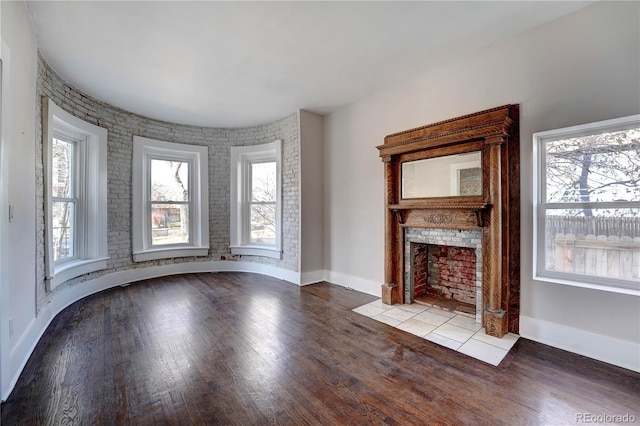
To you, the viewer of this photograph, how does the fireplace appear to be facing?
facing the viewer and to the left of the viewer

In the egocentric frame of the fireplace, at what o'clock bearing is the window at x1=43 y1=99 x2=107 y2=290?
The window is roughly at 1 o'clock from the fireplace.

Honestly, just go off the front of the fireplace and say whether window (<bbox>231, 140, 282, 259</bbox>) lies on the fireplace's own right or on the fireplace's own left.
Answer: on the fireplace's own right

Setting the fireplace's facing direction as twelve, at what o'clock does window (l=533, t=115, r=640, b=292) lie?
The window is roughly at 8 o'clock from the fireplace.

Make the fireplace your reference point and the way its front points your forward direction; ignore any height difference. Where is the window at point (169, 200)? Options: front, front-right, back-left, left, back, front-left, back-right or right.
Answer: front-right
